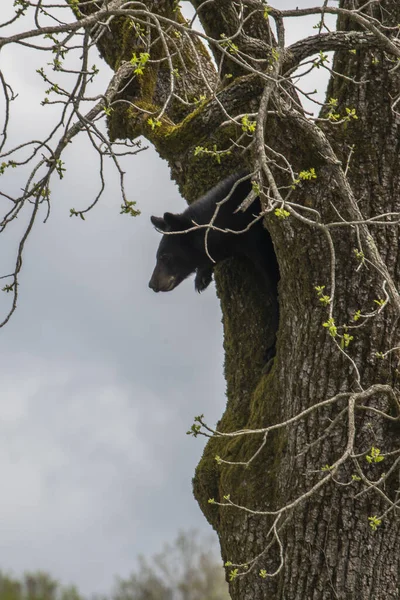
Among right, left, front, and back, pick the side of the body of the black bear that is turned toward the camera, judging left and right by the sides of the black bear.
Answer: left
